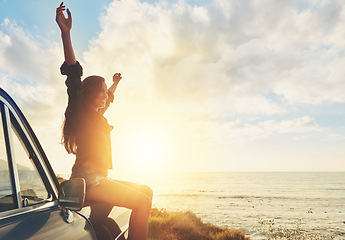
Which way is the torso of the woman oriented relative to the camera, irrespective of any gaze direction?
to the viewer's right
